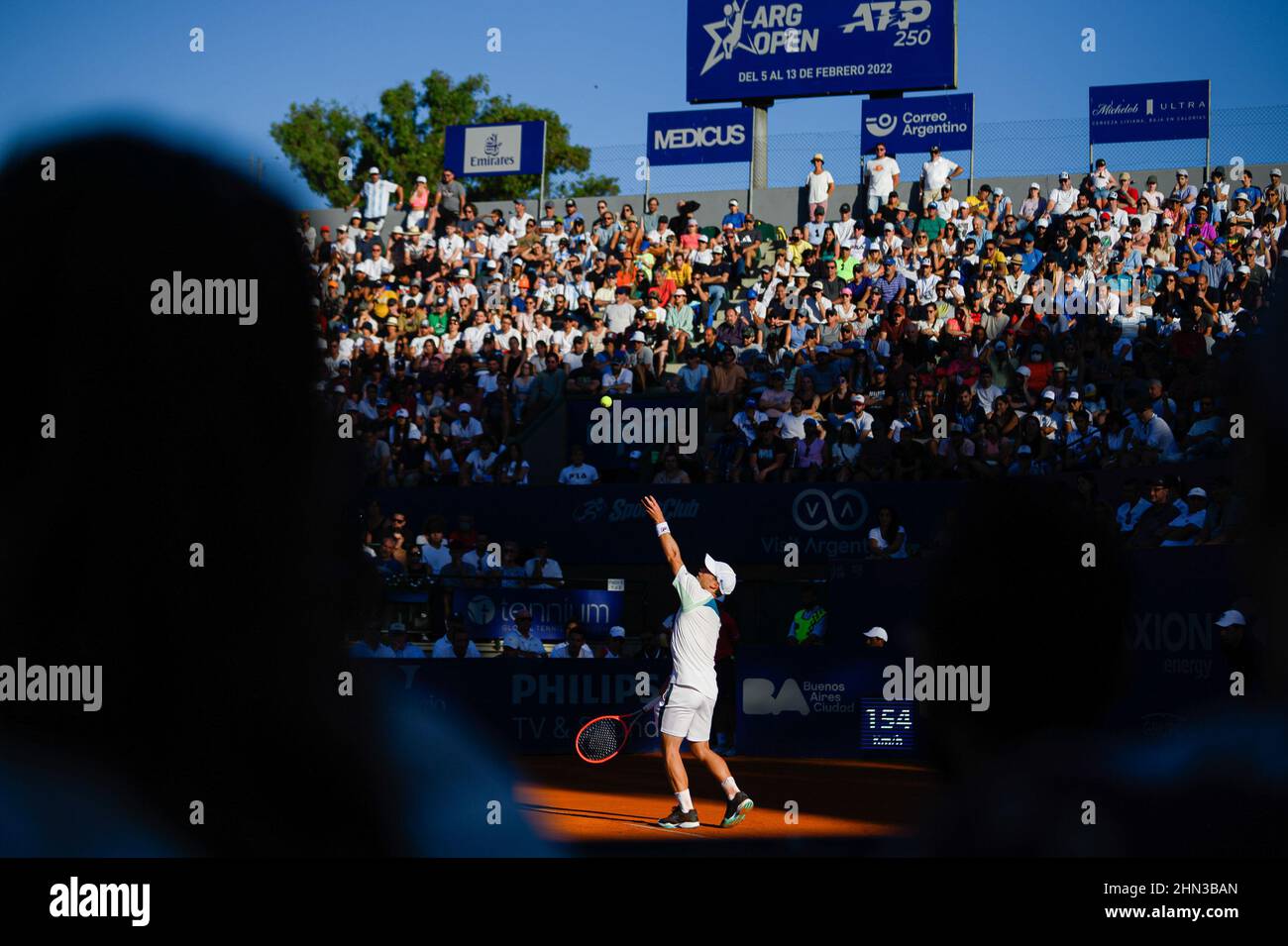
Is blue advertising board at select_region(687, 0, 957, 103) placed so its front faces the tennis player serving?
yes

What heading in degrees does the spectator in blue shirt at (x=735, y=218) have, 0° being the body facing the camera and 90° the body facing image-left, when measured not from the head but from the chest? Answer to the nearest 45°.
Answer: approximately 0°

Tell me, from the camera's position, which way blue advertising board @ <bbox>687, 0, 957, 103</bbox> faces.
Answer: facing the viewer

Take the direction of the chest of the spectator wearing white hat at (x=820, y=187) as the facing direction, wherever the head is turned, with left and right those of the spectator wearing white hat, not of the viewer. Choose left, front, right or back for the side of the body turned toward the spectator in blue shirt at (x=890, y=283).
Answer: front

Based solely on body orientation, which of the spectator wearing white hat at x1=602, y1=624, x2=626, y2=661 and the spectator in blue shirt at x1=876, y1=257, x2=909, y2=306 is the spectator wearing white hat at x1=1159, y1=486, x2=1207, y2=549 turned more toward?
the spectator wearing white hat

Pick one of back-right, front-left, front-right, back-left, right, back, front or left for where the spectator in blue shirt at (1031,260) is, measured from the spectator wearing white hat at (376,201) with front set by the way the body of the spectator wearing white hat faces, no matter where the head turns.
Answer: front-left

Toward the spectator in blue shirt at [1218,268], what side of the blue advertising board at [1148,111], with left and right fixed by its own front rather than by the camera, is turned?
front

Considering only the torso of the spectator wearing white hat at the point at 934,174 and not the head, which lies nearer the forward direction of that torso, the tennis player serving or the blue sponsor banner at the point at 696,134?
the tennis player serving

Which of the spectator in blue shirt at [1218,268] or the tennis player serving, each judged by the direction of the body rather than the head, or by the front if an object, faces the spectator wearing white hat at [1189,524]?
the spectator in blue shirt

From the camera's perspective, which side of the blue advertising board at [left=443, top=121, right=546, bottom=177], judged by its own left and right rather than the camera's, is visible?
front

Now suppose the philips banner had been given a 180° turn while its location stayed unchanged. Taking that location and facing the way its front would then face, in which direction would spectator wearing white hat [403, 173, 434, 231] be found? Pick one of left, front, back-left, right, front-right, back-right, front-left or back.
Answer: front

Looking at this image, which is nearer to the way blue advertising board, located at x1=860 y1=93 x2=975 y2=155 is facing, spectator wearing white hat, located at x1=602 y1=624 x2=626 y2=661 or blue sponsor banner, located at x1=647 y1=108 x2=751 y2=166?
the spectator wearing white hat

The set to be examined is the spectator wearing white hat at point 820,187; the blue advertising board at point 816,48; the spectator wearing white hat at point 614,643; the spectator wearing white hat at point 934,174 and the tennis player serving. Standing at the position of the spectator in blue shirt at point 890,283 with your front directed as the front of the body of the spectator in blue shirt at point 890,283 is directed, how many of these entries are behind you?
3

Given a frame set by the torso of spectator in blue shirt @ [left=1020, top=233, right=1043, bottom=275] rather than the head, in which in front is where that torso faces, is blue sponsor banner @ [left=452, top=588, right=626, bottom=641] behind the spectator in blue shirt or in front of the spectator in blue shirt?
in front
